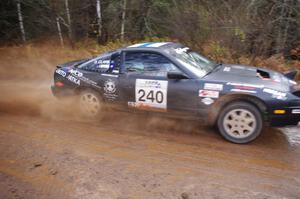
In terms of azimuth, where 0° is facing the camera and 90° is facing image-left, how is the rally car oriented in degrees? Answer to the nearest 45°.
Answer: approximately 315°
